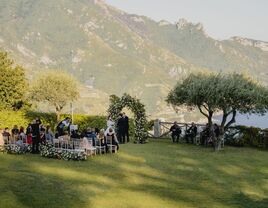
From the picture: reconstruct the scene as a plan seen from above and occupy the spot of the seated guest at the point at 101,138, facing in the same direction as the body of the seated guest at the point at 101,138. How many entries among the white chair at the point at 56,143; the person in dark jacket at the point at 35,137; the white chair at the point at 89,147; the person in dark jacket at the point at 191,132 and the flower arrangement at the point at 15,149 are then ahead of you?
1

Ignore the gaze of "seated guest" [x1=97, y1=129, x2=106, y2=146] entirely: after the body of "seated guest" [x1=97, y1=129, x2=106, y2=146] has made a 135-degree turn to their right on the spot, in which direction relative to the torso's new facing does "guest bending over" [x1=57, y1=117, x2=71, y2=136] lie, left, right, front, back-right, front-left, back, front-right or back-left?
back-right

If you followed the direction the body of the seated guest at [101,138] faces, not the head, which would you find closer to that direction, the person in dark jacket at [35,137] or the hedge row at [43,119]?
the hedge row

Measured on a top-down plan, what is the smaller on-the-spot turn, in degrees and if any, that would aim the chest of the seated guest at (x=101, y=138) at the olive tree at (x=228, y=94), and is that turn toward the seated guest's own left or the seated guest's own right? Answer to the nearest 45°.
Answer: approximately 45° to the seated guest's own right

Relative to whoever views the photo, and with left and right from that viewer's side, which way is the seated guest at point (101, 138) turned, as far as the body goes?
facing away from the viewer and to the right of the viewer

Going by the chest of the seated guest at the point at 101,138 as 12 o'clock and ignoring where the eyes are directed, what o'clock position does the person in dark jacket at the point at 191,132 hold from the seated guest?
The person in dark jacket is roughly at 12 o'clock from the seated guest.

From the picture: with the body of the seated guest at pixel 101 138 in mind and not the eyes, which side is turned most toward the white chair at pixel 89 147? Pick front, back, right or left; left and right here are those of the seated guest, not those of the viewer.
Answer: back

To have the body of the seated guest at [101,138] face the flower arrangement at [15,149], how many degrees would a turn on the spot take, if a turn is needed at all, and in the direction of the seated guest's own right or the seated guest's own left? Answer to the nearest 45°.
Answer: approximately 135° to the seated guest's own left

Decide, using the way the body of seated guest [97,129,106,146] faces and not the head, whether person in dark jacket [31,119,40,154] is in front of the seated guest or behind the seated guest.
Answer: behind

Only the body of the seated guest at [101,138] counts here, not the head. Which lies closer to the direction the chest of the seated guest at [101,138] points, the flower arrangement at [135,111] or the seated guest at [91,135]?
the flower arrangement
